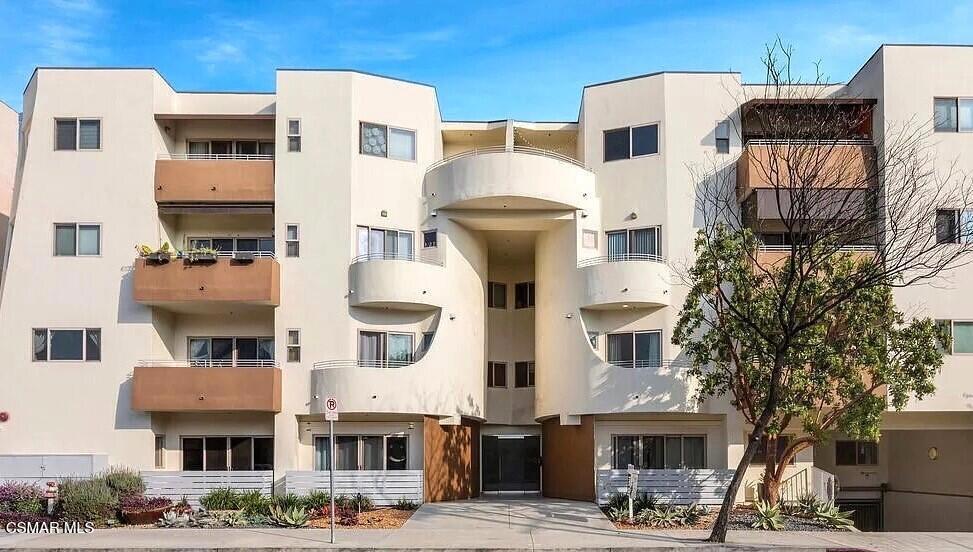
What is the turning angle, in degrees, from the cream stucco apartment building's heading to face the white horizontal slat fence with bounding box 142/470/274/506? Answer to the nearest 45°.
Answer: approximately 45° to its right

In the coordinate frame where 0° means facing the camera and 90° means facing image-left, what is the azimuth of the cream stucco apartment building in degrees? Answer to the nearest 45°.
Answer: approximately 0°

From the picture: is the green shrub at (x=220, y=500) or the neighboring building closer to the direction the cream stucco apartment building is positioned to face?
the green shrub

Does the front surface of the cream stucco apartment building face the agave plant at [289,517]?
yes
